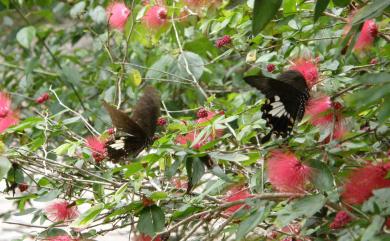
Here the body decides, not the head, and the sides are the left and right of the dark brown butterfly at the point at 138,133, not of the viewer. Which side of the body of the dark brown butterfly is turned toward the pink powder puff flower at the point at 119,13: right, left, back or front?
left

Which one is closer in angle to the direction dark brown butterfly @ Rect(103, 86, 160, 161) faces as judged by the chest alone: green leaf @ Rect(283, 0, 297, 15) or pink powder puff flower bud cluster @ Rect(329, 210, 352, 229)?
the green leaf

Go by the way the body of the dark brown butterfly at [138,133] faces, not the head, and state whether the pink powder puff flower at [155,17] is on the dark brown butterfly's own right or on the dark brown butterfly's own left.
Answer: on the dark brown butterfly's own left

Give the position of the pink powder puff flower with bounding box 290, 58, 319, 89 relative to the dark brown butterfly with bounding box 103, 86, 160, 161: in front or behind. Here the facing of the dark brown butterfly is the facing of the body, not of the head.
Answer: in front

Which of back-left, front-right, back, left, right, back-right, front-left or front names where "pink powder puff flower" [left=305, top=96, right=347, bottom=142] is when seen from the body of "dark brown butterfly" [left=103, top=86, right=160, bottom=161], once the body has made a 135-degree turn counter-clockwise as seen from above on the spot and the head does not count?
back

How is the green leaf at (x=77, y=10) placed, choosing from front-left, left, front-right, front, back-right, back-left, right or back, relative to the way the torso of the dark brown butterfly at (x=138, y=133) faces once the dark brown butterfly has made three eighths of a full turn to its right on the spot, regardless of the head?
back-right

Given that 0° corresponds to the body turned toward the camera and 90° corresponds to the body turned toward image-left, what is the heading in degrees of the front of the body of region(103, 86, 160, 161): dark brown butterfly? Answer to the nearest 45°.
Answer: approximately 270°
